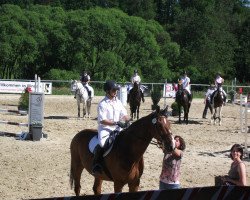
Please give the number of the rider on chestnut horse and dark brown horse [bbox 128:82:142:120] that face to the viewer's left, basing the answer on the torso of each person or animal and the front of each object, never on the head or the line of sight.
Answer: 0

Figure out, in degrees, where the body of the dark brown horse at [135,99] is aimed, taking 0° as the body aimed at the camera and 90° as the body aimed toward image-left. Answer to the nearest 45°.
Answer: approximately 0°

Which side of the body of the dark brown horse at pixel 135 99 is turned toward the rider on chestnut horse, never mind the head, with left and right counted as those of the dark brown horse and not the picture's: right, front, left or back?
front

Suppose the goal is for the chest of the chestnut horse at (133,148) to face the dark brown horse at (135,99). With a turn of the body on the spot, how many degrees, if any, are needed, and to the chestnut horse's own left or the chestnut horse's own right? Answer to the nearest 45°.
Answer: approximately 135° to the chestnut horse's own left

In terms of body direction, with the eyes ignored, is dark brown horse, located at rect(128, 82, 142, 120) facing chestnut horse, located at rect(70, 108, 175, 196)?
yes

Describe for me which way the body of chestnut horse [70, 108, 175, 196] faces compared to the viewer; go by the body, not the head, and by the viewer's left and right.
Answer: facing the viewer and to the right of the viewer
